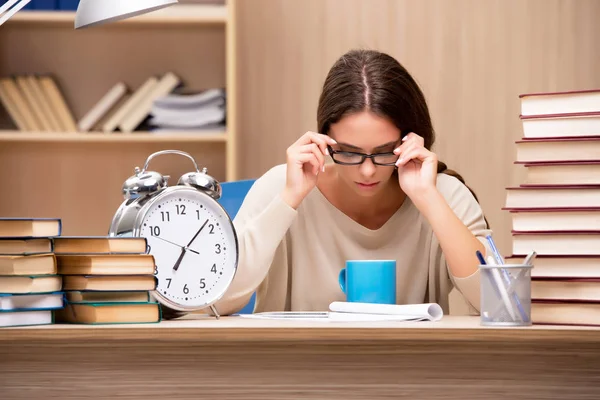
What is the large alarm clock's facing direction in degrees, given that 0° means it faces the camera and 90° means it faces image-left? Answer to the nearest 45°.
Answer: approximately 315°

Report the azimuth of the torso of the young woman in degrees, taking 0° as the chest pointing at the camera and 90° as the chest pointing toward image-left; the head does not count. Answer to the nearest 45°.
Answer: approximately 0°

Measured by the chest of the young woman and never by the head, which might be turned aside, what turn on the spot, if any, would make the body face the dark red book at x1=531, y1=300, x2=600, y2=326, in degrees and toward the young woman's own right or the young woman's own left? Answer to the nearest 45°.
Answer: approximately 45° to the young woman's own left

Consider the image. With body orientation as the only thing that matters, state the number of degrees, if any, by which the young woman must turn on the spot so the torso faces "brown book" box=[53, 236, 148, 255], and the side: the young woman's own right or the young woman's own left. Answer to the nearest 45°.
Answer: approximately 45° to the young woman's own right

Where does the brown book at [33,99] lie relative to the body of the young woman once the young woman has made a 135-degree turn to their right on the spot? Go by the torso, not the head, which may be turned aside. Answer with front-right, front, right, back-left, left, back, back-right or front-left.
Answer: front

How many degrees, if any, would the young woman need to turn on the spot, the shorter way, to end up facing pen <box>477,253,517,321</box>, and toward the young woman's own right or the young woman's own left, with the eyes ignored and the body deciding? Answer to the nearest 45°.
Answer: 0° — they already face it
